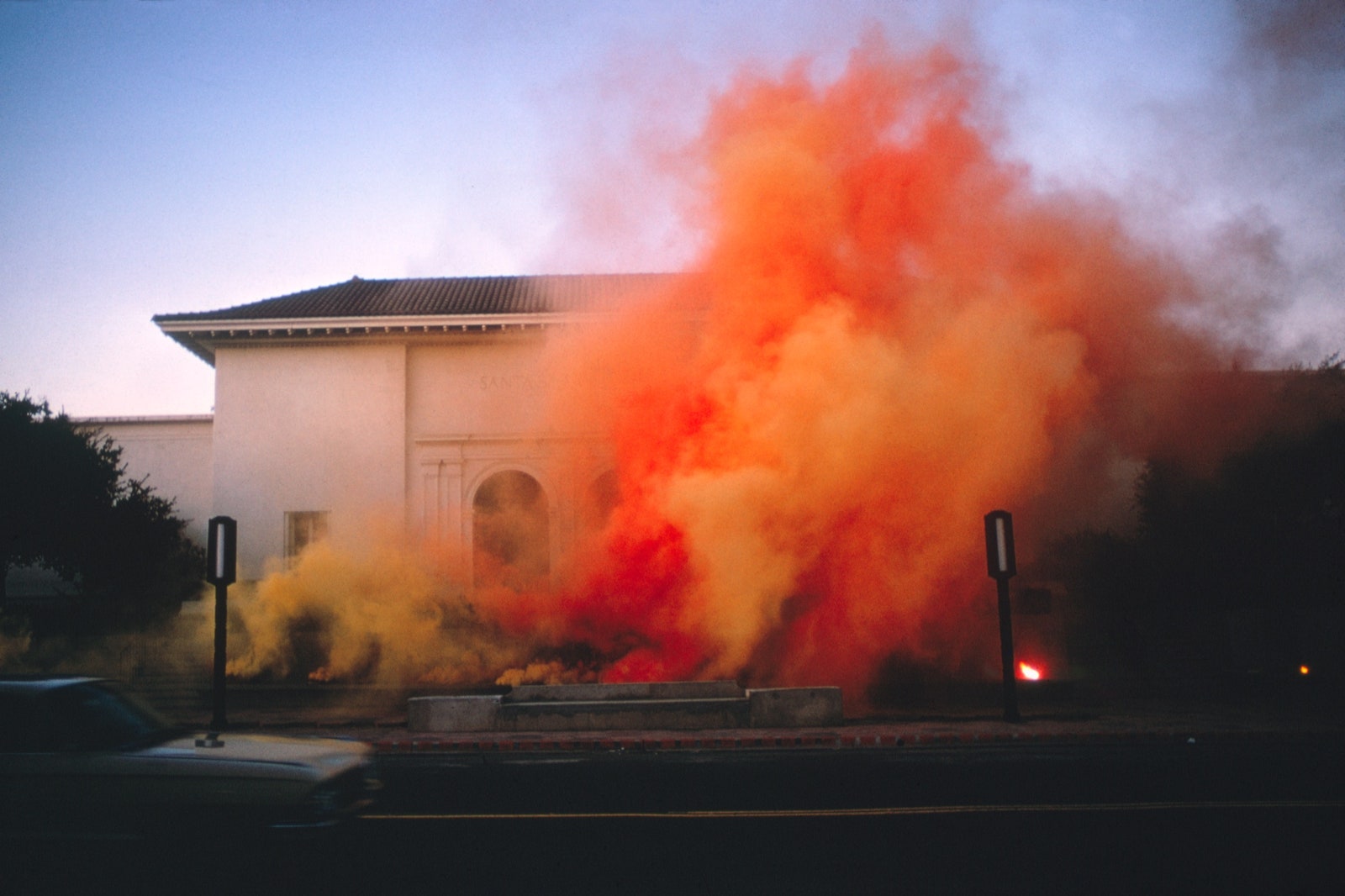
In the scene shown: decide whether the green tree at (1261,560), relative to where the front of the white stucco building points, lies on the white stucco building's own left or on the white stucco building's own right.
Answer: on the white stucco building's own left

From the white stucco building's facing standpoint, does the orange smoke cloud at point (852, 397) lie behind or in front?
in front

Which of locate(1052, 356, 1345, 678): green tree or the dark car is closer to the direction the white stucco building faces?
the dark car

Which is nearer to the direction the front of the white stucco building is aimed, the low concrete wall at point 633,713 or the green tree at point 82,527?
the low concrete wall

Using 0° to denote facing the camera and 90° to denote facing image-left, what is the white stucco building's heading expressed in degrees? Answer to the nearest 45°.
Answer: approximately 0°

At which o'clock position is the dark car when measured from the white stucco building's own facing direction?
The dark car is roughly at 12 o'clock from the white stucco building.

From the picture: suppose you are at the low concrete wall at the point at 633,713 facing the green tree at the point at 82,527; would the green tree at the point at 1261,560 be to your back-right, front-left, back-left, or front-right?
back-right

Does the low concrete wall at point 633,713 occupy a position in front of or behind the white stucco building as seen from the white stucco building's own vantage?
in front

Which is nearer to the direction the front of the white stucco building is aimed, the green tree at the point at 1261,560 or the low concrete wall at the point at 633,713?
the low concrete wall

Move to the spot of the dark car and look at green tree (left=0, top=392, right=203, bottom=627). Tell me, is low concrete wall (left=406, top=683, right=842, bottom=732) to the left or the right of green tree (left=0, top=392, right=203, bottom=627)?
right

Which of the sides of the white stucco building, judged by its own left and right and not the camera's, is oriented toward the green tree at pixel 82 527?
right
